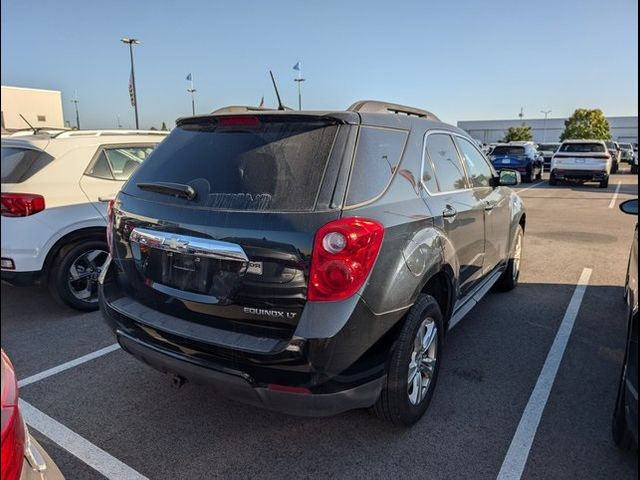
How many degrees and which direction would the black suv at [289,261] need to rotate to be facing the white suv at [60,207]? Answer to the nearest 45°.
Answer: approximately 90° to its left

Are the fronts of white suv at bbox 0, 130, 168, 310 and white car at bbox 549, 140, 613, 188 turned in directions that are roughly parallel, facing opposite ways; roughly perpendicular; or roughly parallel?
roughly parallel

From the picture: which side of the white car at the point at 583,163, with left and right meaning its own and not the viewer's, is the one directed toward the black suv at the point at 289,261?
back

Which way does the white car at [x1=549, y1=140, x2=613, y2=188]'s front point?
away from the camera

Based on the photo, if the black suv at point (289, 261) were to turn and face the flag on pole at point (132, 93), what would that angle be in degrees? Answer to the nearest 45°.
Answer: approximately 45° to its left

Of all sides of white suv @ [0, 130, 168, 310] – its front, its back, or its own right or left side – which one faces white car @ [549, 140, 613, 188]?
front

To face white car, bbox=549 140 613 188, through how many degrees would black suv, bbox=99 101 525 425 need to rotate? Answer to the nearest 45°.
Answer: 0° — it already faces it

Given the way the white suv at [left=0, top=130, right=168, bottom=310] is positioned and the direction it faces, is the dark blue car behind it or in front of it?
in front

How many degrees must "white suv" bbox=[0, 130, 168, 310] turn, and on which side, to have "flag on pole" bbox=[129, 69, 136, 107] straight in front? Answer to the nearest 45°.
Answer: approximately 45° to its left

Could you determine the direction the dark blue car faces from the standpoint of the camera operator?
facing away from the viewer and to the right of the viewer

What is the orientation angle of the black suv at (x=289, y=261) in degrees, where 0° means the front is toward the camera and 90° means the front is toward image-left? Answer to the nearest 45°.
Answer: approximately 225°

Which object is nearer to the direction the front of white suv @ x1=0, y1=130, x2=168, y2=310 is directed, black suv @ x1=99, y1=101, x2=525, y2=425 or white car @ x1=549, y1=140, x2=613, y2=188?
the white car

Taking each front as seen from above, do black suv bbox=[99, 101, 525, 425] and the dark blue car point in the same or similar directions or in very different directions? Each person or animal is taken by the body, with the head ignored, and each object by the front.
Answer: same or similar directions

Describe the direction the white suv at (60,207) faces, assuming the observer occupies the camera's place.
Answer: facing away from the viewer and to the right of the viewer

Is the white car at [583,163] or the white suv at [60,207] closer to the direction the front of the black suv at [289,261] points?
the white car
